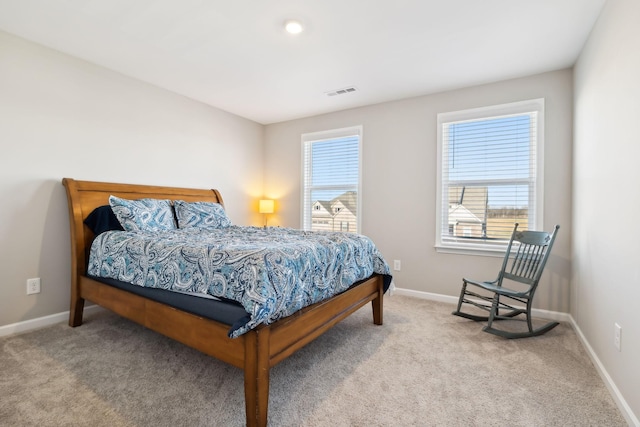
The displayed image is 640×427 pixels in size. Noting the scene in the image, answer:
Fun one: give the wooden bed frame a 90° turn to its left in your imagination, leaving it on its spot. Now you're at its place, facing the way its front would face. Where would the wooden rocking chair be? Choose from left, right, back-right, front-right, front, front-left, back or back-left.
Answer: front-right

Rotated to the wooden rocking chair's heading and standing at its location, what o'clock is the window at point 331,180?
The window is roughly at 2 o'clock from the wooden rocking chair.

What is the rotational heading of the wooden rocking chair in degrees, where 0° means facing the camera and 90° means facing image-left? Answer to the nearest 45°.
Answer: approximately 45°

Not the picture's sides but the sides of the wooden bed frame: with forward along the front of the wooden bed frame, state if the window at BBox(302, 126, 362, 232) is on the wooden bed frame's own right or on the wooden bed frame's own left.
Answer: on the wooden bed frame's own left

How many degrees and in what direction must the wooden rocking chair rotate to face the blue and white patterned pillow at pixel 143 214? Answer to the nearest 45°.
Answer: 0° — it already faces it
